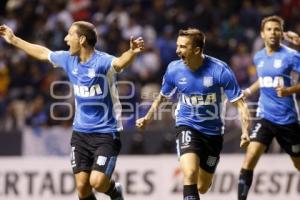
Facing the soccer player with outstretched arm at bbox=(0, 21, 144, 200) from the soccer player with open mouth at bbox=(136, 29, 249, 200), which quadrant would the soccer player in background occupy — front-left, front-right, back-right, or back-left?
back-right

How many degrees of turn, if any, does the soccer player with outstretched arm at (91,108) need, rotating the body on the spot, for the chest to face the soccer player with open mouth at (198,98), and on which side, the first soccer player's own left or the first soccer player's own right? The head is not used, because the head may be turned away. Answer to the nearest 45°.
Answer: approximately 135° to the first soccer player's own left

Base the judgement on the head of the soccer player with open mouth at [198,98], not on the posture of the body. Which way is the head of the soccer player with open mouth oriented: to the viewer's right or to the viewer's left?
to the viewer's left

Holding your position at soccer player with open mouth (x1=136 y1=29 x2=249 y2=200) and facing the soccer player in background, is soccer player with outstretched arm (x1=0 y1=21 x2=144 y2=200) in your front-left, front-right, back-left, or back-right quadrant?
back-left

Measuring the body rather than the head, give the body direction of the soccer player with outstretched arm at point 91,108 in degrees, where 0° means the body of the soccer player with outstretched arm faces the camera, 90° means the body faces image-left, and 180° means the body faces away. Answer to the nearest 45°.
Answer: approximately 45°
